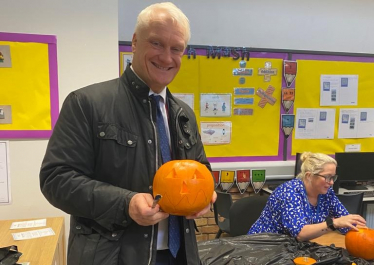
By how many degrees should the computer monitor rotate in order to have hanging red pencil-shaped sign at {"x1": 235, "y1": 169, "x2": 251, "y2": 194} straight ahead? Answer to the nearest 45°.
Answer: approximately 45° to its right

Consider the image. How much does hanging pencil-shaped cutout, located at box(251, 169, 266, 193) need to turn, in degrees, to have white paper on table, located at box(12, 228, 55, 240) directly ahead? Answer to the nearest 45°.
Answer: approximately 45° to its right

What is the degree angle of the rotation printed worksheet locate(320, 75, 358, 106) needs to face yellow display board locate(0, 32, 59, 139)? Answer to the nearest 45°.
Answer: approximately 45° to its right

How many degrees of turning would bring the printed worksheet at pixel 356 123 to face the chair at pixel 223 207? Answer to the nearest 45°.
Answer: approximately 45° to its right

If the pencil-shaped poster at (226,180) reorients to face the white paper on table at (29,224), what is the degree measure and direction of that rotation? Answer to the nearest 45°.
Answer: approximately 45° to its right
